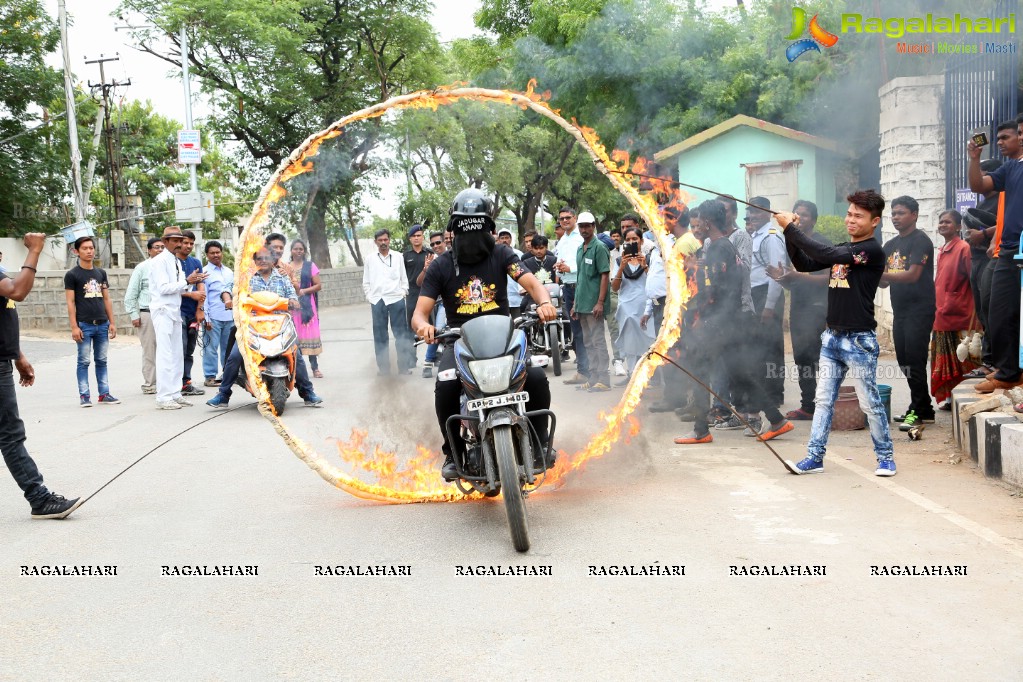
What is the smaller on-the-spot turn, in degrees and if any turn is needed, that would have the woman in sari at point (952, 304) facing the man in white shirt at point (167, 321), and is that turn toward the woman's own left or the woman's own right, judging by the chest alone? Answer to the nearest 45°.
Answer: approximately 45° to the woman's own right

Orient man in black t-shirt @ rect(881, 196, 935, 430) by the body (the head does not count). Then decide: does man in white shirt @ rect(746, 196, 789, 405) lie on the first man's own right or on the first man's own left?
on the first man's own right

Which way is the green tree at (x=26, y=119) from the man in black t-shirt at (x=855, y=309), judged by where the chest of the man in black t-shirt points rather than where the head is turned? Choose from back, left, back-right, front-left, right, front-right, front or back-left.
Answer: right

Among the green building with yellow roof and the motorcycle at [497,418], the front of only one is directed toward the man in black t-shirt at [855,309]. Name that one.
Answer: the green building with yellow roof

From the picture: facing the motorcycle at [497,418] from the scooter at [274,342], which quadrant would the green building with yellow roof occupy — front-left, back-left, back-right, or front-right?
back-left

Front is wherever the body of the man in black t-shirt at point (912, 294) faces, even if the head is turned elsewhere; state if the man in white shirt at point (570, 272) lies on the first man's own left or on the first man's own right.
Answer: on the first man's own right

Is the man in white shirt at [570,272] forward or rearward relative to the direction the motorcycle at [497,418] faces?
rearward

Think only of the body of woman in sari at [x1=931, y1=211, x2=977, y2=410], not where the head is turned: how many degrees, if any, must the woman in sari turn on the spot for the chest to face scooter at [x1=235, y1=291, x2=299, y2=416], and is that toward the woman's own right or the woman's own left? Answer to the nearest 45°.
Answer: approximately 45° to the woman's own right

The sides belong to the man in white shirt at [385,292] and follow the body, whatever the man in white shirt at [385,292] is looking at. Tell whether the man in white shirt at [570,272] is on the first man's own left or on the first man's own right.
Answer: on the first man's own left

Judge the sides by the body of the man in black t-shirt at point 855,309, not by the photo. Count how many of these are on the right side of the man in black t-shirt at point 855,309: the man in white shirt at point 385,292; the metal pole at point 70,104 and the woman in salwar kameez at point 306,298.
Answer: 3

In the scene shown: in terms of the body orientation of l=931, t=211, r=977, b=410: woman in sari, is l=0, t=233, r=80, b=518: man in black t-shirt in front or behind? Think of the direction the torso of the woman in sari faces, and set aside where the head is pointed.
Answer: in front

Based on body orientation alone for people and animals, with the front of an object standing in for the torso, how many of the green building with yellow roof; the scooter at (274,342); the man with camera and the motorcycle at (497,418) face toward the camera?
3

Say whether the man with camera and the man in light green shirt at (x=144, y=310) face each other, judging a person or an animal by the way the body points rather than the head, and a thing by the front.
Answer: yes

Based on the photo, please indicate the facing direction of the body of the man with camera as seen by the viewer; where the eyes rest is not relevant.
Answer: to the viewer's left

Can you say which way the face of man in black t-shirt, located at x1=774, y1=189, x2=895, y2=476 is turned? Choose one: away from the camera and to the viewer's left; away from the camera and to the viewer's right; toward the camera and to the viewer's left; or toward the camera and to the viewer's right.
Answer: toward the camera and to the viewer's left

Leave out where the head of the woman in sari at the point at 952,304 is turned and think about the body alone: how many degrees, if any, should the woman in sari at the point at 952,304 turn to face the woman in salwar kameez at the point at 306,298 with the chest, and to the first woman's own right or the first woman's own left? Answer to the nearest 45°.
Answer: approximately 45° to the first woman's own right

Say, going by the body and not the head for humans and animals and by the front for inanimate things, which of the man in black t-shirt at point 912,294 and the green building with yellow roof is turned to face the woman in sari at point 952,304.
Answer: the green building with yellow roof
